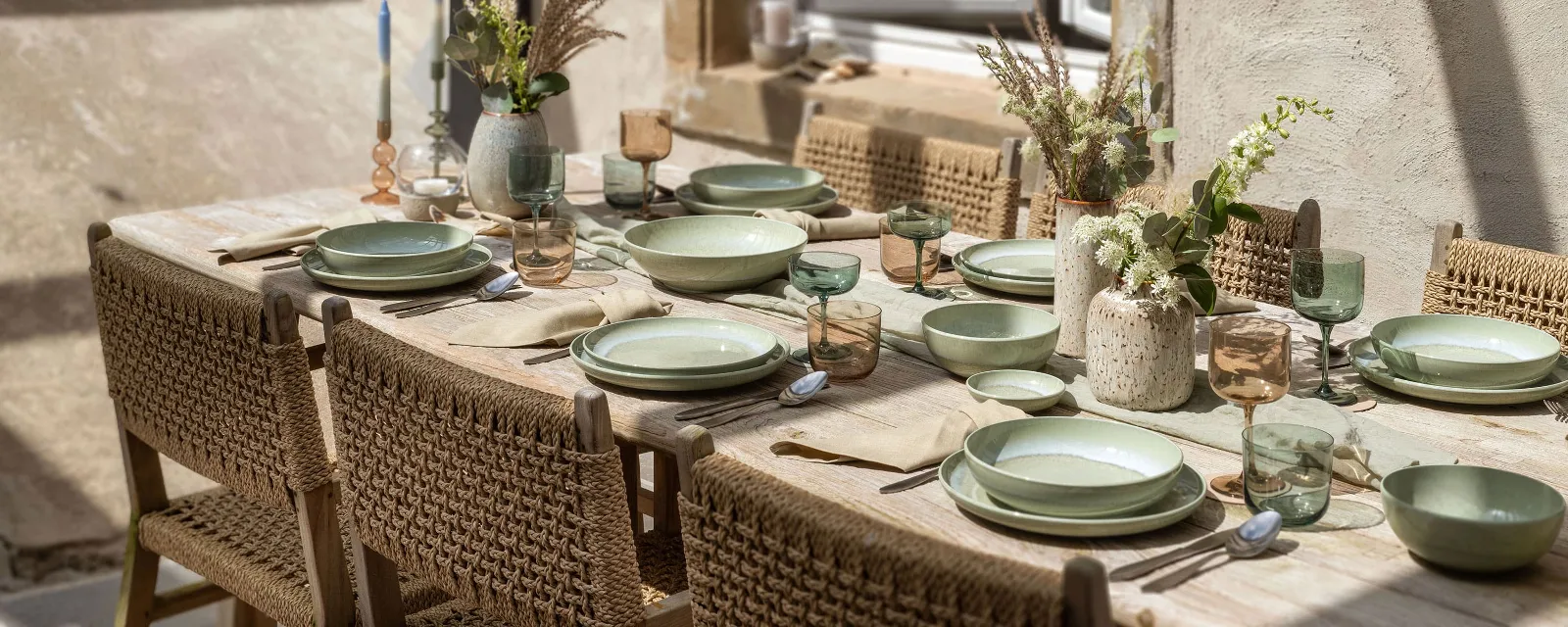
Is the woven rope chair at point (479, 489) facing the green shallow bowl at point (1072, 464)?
no

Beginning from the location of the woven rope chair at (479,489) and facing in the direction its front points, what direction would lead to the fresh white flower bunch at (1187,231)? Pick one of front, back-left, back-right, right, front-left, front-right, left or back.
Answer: front-right

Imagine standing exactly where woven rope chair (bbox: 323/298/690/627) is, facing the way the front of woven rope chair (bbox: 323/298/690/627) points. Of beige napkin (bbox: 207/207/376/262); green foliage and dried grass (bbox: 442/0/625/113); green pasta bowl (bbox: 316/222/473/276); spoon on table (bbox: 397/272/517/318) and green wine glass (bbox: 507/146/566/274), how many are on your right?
0

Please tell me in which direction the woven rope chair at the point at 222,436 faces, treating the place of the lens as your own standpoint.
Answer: facing away from the viewer and to the right of the viewer

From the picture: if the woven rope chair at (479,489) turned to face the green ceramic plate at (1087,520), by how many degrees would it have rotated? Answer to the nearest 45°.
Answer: approximately 90° to its right

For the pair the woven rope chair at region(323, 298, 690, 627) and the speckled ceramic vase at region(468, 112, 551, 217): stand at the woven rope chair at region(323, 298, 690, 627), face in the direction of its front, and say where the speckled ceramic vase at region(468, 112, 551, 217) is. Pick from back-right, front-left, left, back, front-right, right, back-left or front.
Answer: front-left

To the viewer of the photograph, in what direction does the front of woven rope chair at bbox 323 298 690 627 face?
facing away from the viewer and to the right of the viewer

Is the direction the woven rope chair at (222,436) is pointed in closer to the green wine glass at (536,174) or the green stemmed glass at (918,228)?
the green wine glass

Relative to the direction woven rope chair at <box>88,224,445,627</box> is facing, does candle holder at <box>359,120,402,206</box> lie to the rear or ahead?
ahead

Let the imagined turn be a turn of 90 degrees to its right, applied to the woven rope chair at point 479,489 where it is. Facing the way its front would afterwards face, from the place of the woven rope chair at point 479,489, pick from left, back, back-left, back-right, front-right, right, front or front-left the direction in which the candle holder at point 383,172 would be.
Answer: back-left

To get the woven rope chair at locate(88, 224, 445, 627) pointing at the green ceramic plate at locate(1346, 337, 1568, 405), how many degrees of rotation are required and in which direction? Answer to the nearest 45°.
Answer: approximately 90° to its right

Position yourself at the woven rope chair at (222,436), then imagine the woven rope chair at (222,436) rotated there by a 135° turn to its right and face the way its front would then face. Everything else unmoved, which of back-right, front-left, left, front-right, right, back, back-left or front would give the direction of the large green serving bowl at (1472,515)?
front-left

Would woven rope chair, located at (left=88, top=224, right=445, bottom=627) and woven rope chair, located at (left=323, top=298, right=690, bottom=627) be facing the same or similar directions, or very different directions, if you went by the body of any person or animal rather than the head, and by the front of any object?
same or similar directions

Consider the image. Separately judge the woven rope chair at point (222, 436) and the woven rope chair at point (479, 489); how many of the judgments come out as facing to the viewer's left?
0

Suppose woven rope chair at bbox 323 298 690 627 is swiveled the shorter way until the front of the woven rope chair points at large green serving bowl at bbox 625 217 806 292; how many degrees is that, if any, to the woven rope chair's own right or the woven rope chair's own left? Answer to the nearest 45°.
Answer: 0° — it already faces it

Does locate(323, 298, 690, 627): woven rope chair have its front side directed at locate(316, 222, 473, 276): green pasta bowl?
no
